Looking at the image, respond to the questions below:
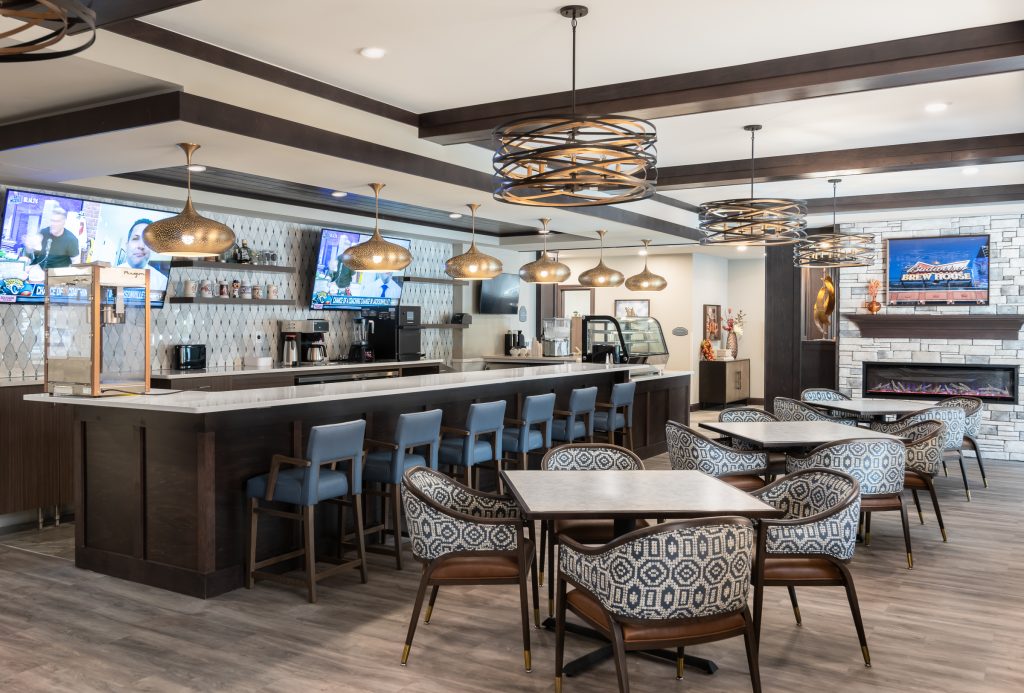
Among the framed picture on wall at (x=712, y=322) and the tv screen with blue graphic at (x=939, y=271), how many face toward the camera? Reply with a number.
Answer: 2

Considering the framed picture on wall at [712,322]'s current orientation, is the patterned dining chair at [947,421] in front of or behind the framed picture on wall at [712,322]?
in front

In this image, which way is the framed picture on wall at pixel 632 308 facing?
toward the camera

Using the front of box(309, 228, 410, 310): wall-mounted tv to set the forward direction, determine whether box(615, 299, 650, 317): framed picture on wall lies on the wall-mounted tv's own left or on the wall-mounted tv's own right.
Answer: on the wall-mounted tv's own left

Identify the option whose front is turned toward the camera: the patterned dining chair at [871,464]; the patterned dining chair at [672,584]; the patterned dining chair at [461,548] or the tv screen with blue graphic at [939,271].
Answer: the tv screen with blue graphic

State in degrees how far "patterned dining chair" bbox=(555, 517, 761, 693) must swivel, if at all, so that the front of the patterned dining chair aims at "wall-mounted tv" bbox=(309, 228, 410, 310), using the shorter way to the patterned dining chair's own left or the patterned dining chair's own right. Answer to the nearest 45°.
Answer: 0° — it already faces it

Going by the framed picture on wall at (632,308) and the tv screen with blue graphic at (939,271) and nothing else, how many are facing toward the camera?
2

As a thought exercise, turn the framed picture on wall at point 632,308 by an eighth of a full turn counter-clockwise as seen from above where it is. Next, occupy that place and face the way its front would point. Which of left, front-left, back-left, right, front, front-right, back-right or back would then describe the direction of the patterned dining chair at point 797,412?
front-right

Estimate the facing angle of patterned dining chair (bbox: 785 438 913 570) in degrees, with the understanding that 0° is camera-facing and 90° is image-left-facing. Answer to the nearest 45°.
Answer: approximately 135°

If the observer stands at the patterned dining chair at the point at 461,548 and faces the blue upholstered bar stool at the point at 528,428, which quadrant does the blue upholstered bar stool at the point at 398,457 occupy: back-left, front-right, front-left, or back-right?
front-left

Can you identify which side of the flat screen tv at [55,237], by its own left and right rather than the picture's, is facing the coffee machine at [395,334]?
left

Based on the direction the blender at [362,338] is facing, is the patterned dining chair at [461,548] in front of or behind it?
in front

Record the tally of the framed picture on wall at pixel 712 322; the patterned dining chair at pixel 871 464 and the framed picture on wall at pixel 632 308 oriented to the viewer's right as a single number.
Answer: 0

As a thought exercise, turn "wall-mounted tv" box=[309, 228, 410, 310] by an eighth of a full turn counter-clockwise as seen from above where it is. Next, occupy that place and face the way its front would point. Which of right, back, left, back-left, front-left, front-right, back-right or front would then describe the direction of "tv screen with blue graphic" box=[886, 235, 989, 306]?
front

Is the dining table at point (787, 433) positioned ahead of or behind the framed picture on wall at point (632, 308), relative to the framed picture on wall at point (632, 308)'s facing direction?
ahead

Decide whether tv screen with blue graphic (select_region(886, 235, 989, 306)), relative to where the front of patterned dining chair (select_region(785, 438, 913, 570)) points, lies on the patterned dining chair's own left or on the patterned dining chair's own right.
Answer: on the patterned dining chair's own right

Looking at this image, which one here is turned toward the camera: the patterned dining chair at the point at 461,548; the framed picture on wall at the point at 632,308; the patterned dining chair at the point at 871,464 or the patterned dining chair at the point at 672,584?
the framed picture on wall

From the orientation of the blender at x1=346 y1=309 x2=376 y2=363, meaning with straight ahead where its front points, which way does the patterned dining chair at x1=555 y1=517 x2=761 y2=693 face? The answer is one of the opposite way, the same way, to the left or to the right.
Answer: the opposite way
